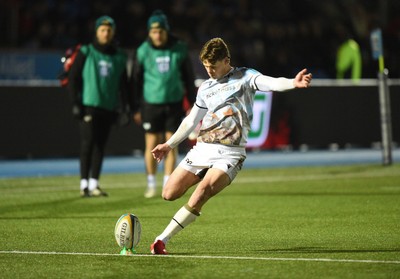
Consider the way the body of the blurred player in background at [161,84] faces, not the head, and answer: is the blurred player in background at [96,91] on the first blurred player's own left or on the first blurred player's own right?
on the first blurred player's own right

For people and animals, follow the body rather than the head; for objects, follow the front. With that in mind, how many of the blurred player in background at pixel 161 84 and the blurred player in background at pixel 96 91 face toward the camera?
2

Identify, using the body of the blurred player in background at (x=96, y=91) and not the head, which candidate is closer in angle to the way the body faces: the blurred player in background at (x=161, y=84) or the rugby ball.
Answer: the rugby ball

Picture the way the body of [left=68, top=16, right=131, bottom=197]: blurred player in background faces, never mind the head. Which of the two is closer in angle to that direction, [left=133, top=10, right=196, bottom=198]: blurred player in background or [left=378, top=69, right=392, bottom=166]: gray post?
the blurred player in background

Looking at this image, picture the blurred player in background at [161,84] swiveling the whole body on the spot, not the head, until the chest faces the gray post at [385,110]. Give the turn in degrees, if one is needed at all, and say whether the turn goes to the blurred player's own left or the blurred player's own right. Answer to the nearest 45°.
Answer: approximately 135° to the blurred player's own left

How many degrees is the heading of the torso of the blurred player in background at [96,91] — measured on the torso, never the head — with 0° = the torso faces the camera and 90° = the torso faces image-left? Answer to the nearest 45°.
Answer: approximately 0°

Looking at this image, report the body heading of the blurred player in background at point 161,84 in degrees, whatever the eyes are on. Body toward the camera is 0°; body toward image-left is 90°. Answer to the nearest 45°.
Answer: approximately 0°

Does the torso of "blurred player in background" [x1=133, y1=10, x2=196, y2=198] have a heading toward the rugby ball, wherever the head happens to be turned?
yes

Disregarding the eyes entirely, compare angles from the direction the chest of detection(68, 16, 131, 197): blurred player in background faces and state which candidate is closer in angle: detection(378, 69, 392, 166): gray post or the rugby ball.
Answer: the rugby ball

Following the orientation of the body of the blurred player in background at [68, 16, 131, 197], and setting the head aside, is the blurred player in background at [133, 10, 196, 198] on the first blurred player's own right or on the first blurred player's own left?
on the first blurred player's own left
